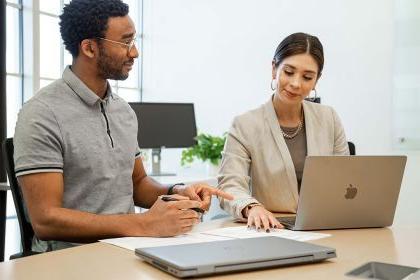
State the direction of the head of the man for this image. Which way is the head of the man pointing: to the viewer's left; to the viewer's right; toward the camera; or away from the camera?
to the viewer's right

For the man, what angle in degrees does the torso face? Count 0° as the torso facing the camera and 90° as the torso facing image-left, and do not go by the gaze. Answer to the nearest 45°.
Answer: approximately 315°

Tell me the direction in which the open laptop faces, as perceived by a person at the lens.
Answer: facing away from the viewer and to the left of the viewer

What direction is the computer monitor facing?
toward the camera

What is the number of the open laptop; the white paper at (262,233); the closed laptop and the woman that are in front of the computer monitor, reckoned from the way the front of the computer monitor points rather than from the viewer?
4

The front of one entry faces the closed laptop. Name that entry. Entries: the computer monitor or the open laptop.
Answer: the computer monitor

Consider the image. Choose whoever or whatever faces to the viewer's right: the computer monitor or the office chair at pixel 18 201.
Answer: the office chair

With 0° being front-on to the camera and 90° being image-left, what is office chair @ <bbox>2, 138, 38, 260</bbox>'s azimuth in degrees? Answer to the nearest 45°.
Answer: approximately 270°

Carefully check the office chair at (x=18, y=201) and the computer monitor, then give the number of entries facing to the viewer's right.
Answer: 1

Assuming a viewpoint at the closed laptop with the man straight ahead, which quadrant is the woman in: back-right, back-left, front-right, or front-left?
front-right

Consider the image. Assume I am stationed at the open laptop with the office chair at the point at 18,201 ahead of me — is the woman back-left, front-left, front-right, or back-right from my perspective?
front-right
